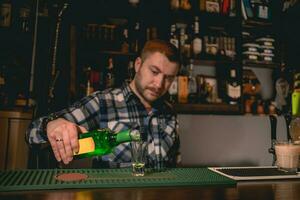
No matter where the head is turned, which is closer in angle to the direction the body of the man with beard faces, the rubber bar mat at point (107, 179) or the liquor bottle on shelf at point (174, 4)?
the rubber bar mat

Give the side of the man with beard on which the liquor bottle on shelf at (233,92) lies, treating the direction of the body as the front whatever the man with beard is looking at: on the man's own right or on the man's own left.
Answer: on the man's own left

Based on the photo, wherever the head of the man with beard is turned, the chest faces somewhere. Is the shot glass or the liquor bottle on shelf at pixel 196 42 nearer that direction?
the shot glass

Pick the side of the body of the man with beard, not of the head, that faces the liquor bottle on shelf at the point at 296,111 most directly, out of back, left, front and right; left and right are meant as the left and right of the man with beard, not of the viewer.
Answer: left

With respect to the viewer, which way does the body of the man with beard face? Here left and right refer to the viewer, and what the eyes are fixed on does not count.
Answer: facing the viewer and to the right of the viewer

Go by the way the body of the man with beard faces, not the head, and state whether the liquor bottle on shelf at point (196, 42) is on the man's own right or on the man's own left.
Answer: on the man's own left

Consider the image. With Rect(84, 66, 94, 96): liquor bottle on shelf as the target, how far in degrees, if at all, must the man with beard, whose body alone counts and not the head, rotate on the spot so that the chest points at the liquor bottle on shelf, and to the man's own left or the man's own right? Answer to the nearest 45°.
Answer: approximately 135° to the man's own left
